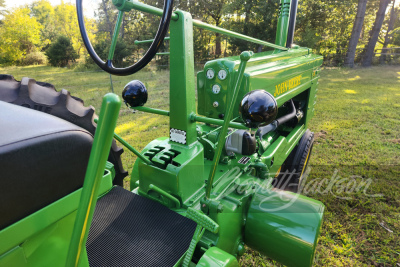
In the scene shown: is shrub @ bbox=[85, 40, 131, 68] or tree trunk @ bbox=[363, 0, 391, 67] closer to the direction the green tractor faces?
the tree trunk

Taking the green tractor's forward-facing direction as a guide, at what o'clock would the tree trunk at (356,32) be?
The tree trunk is roughly at 12 o'clock from the green tractor.

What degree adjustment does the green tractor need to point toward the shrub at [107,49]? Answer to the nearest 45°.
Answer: approximately 45° to its left

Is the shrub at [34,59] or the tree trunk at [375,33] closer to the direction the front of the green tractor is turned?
the tree trunk

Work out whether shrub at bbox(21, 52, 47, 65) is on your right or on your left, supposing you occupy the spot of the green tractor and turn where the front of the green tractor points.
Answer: on your left

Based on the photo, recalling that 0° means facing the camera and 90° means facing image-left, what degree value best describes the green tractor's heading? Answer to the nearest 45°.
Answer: approximately 225°

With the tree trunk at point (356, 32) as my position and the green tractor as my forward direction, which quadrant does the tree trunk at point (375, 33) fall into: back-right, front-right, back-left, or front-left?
back-left

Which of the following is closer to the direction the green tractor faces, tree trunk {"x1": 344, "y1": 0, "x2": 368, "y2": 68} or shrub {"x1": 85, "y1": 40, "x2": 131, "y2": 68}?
the tree trunk

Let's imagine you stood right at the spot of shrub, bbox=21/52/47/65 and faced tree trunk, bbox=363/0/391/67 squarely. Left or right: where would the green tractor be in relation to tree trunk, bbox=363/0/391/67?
right

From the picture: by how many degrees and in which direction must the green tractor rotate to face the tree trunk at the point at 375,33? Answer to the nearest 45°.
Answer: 0° — it already faces it
